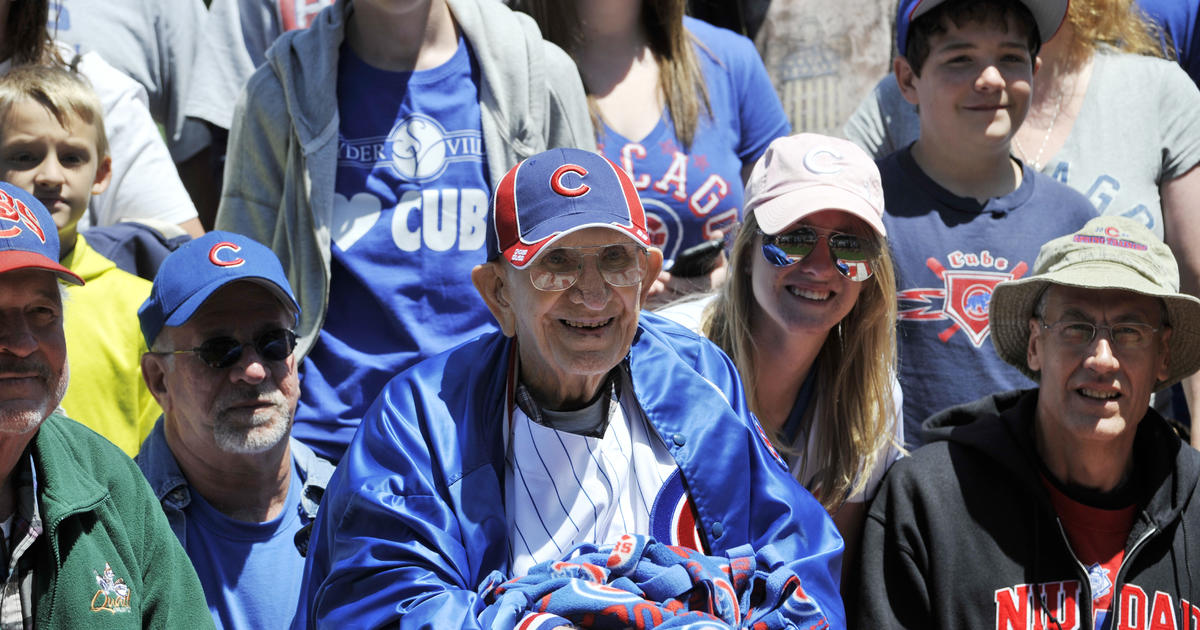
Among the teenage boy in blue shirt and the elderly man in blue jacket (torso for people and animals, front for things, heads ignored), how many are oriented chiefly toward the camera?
2

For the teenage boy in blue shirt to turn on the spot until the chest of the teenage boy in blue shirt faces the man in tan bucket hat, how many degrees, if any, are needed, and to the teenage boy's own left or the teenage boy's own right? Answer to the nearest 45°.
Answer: approximately 45° to the teenage boy's own left

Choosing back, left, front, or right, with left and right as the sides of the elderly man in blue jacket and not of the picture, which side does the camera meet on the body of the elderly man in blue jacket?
front

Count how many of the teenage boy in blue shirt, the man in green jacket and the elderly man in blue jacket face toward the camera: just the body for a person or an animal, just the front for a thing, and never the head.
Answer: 3

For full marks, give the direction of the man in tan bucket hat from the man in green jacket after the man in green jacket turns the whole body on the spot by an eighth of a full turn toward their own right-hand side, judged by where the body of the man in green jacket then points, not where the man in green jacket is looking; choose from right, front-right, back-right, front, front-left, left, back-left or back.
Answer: back-left

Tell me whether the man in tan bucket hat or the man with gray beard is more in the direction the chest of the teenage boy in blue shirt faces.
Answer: the man in tan bucket hat

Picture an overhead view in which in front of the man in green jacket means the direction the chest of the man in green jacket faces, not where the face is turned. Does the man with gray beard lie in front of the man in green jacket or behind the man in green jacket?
behind

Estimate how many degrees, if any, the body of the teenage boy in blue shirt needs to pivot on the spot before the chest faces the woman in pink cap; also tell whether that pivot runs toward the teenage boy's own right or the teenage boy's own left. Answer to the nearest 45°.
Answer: approximately 45° to the teenage boy's own right

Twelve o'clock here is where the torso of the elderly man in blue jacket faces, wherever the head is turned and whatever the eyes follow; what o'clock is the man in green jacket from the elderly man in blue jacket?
The man in green jacket is roughly at 3 o'clock from the elderly man in blue jacket.

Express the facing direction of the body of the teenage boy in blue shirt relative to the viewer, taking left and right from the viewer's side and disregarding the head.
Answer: facing the viewer

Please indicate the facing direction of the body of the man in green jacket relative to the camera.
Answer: toward the camera

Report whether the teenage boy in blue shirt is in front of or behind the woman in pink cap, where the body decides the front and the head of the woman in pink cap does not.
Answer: behind
